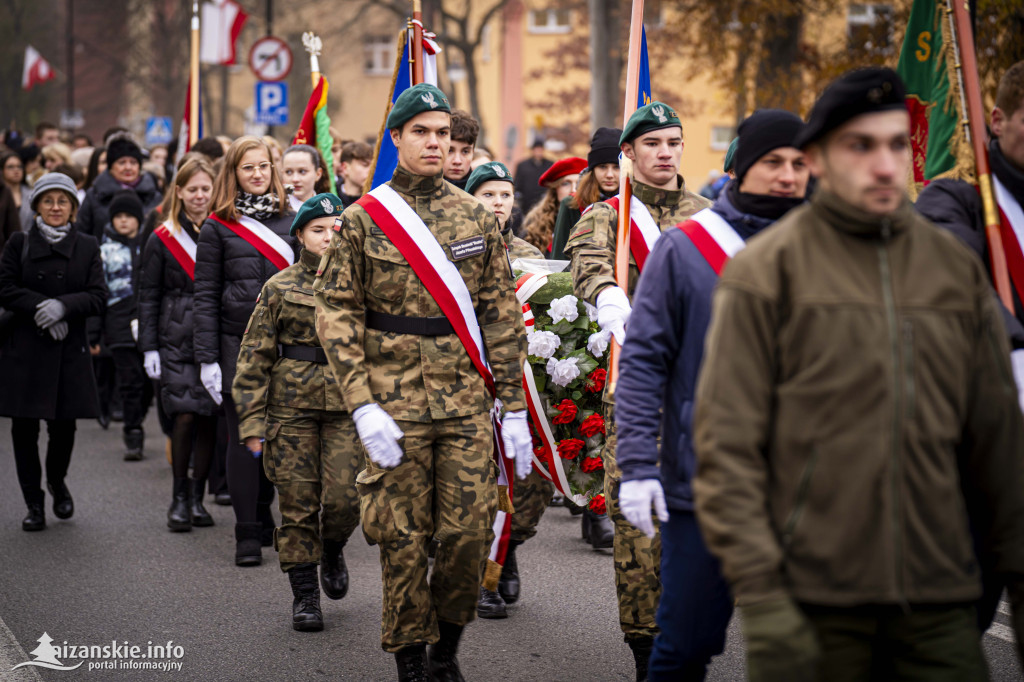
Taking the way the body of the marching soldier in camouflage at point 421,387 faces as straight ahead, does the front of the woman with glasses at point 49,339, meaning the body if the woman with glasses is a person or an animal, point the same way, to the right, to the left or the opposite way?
the same way

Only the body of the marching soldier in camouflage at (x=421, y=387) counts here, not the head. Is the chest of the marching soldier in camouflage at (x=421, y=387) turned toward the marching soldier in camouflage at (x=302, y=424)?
no

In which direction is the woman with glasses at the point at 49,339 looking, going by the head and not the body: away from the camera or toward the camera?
toward the camera

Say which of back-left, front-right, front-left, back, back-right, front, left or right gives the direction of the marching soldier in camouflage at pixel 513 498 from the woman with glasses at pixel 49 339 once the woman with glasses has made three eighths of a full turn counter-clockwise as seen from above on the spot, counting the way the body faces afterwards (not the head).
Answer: right

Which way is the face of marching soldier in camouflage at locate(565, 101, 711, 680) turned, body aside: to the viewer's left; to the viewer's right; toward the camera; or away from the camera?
toward the camera

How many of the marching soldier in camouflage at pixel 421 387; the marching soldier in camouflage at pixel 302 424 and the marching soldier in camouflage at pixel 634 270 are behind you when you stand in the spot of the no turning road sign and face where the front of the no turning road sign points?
0

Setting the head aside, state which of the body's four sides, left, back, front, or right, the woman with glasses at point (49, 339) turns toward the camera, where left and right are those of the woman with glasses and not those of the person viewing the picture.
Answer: front

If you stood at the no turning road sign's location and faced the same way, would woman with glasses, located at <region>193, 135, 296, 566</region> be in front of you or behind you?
in front

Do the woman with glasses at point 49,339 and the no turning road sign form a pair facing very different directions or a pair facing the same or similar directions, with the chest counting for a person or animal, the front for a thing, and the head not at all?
same or similar directions

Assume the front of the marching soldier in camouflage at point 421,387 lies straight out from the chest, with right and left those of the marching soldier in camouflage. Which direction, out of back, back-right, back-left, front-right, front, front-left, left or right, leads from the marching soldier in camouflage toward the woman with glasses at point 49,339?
back-right

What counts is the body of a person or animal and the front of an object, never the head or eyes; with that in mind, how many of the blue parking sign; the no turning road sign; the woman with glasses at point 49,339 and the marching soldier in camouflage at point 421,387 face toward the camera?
4

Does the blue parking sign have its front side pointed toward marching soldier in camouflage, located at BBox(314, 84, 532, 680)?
yes

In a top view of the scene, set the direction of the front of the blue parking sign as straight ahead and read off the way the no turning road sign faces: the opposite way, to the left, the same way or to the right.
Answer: the same way

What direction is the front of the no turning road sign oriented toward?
toward the camera

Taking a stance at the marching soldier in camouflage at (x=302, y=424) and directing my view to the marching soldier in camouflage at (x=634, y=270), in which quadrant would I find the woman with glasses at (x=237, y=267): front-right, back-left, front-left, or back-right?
back-left

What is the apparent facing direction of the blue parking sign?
toward the camera

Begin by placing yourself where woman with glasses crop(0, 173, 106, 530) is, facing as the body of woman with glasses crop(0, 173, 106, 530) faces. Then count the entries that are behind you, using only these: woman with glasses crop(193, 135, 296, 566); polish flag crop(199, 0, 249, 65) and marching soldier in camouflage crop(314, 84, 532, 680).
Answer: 1

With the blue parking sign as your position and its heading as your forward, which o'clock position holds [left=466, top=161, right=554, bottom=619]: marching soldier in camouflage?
The marching soldier in camouflage is roughly at 12 o'clock from the blue parking sign.
